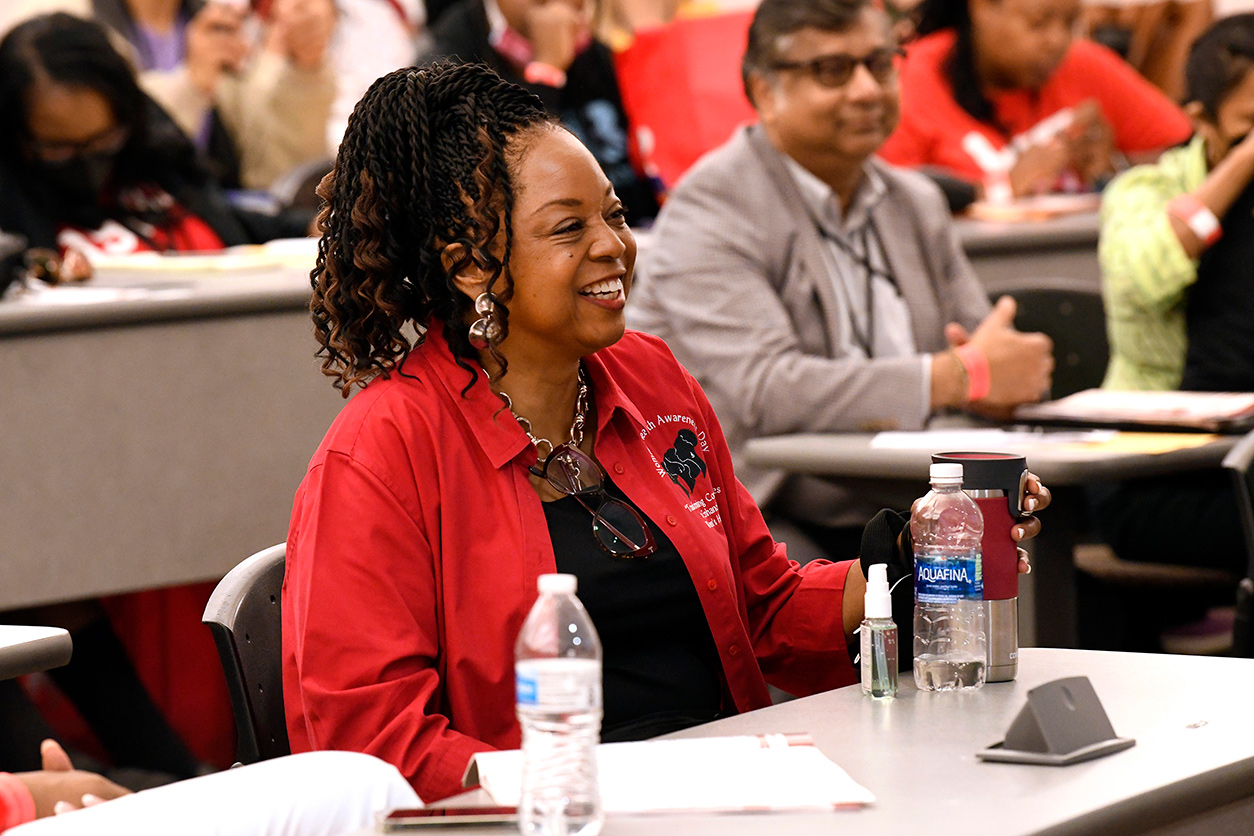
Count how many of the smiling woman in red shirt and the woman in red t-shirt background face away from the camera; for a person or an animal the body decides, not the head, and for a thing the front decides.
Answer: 0

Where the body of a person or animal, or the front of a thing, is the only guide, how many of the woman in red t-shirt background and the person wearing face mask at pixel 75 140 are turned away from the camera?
0

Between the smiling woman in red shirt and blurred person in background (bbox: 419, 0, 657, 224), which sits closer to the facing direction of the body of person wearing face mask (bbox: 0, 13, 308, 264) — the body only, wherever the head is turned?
the smiling woman in red shirt

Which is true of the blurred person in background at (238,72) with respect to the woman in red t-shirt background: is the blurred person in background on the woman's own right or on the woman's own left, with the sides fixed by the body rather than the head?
on the woman's own right

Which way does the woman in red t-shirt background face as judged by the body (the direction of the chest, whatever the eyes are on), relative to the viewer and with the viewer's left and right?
facing the viewer and to the right of the viewer

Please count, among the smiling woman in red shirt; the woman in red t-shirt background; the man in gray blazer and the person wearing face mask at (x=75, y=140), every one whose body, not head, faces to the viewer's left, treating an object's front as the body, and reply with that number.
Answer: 0

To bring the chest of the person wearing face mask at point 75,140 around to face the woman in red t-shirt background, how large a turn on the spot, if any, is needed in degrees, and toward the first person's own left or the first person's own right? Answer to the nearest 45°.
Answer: approximately 90° to the first person's own left

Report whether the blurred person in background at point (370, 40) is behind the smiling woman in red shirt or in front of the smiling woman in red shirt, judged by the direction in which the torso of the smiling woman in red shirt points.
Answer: behind

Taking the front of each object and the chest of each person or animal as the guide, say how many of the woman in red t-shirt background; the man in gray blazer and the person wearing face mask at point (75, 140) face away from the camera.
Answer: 0

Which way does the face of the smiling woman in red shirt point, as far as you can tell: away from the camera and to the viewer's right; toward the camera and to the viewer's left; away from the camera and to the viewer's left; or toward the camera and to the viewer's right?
toward the camera and to the viewer's right

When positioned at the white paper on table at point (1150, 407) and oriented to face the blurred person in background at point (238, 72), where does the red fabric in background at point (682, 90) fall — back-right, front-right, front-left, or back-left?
front-right

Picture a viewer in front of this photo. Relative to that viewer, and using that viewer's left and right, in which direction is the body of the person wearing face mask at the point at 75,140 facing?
facing the viewer
